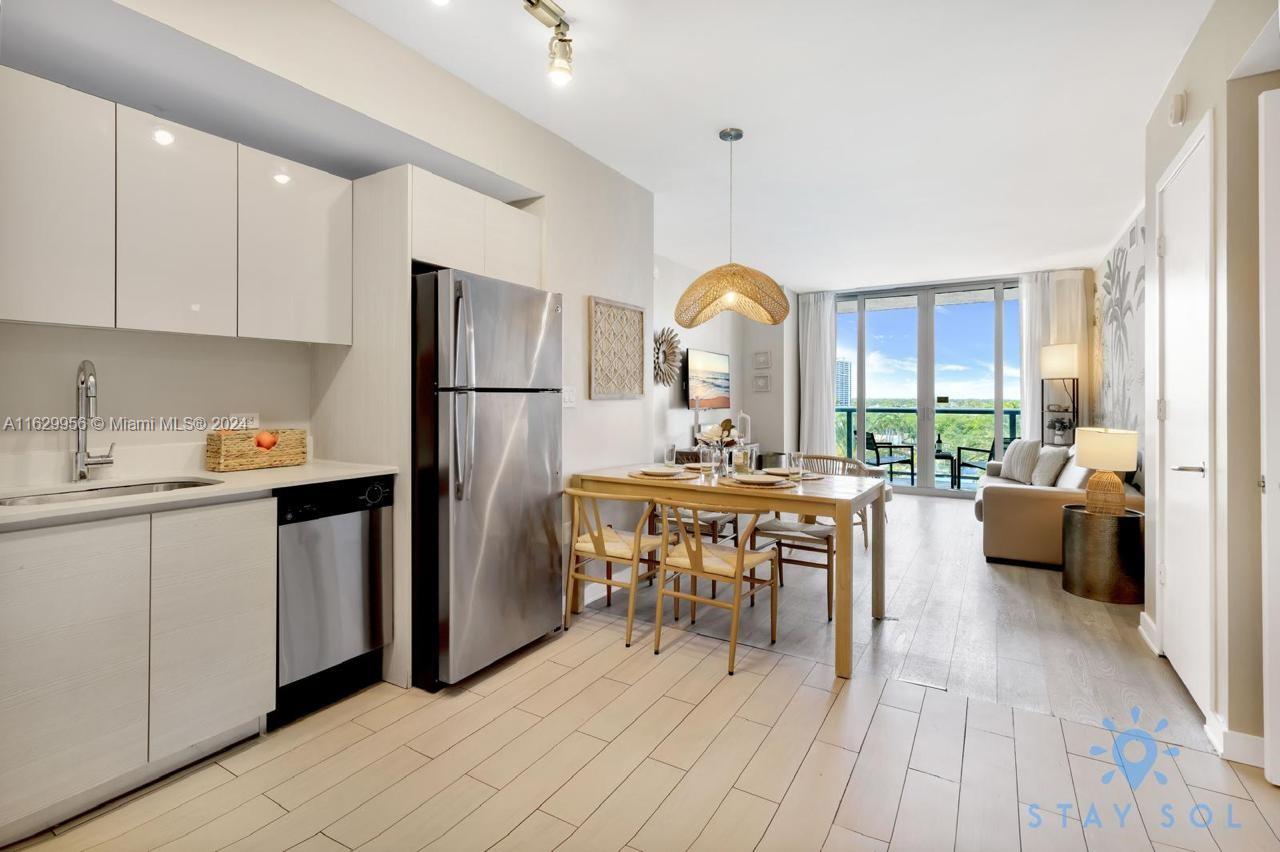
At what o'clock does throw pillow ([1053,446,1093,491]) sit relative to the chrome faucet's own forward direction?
The throw pillow is roughly at 11 o'clock from the chrome faucet.

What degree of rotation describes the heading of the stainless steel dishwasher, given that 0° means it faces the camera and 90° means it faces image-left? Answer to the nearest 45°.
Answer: approximately 315°

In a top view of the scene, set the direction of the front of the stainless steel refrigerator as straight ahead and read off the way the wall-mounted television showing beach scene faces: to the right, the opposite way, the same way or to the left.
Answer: the same way

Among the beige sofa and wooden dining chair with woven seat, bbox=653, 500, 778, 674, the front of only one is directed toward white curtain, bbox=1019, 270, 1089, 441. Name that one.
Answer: the wooden dining chair with woven seat

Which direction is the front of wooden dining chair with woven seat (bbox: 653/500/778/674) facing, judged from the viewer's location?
facing away from the viewer and to the right of the viewer

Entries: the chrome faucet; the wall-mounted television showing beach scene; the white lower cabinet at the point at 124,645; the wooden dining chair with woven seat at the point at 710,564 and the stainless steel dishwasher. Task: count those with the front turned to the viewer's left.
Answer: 0

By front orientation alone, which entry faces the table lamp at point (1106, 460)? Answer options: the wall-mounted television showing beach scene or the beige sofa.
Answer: the wall-mounted television showing beach scene

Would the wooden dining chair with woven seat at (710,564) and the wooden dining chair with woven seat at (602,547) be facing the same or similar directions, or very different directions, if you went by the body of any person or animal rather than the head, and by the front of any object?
same or similar directions

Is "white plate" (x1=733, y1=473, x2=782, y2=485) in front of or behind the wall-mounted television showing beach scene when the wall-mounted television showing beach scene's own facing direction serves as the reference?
in front

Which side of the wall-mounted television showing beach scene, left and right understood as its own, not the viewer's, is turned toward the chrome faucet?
right

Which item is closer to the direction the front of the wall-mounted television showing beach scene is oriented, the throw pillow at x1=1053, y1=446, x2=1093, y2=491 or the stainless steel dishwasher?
the throw pillow

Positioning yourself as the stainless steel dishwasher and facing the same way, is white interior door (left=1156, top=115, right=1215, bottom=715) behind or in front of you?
in front

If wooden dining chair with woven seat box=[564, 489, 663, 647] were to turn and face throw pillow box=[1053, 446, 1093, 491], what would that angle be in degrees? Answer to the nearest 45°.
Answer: approximately 45° to its right

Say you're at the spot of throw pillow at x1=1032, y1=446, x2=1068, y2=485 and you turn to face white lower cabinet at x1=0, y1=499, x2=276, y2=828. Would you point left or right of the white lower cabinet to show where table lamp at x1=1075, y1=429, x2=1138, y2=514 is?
left

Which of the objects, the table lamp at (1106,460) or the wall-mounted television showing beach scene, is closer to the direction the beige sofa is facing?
the wall-mounted television showing beach scene

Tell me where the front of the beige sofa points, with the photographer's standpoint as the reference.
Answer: facing to the left of the viewer

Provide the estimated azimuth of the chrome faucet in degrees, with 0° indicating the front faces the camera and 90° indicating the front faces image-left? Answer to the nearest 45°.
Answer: approximately 315°

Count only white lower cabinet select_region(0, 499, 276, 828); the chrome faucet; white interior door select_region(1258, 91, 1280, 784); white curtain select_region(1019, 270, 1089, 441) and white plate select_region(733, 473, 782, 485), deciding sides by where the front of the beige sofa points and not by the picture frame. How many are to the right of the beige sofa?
1

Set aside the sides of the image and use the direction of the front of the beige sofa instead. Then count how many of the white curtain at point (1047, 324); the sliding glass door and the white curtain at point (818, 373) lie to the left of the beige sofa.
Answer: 0

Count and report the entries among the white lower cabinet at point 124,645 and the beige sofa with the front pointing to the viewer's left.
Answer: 1

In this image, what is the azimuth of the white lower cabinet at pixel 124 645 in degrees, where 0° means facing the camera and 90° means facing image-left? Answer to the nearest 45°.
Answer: approximately 315°
